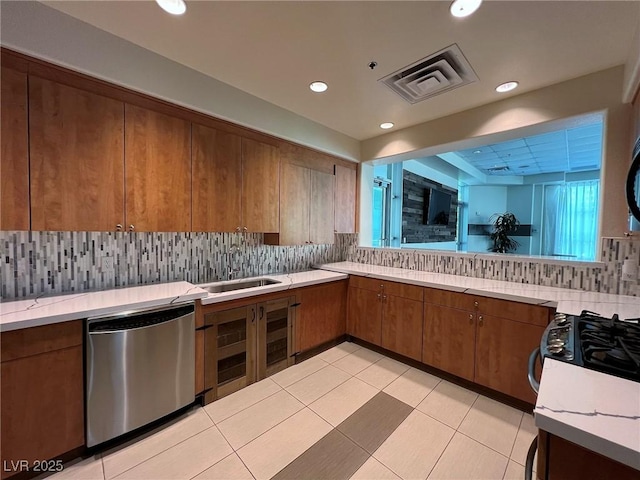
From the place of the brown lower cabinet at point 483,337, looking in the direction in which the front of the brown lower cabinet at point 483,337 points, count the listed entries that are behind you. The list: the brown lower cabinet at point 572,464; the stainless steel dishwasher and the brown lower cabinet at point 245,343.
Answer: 0

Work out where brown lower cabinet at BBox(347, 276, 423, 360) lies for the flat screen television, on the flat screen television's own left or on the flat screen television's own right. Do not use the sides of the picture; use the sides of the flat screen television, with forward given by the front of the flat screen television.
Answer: on the flat screen television's own right

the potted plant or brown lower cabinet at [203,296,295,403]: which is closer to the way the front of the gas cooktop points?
the brown lower cabinet

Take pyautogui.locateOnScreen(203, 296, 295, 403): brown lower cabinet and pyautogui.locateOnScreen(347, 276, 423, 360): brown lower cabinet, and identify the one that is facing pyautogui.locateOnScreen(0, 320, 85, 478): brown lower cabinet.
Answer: pyautogui.locateOnScreen(347, 276, 423, 360): brown lower cabinet

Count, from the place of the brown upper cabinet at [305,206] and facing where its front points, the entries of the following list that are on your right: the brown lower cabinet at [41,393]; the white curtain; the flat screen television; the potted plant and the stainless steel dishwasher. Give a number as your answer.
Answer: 2

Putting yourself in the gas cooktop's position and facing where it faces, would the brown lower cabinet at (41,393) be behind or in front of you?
in front

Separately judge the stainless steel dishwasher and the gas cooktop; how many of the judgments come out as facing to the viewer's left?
1

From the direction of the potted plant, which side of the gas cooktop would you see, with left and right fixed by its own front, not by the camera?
right

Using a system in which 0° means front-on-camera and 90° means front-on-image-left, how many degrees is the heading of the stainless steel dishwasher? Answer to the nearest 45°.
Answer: approximately 315°

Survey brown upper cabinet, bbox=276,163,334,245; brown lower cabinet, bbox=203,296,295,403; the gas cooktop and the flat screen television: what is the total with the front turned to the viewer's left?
1

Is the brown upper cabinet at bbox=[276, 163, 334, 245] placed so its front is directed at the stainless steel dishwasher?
no

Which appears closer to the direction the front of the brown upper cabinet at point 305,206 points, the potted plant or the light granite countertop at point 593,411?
the light granite countertop

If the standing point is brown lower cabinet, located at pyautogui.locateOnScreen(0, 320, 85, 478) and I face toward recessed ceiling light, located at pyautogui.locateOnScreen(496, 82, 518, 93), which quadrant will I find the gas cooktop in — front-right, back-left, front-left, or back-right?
front-right

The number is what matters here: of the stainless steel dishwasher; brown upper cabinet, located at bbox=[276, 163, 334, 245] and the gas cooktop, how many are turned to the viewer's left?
1

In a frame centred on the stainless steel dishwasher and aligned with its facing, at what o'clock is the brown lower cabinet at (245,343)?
The brown lower cabinet is roughly at 10 o'clock from the stainless steel dishwasher.

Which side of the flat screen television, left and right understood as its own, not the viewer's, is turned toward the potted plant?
left

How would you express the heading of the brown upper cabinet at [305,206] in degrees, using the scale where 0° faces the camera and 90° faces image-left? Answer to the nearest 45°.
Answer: approximately 315°

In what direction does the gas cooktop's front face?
to the viewer's left

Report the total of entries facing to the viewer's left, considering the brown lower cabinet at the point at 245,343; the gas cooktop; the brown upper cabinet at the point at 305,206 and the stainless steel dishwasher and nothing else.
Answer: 1

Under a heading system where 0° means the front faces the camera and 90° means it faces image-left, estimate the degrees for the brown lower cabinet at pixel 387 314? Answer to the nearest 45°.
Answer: approximately 45°
